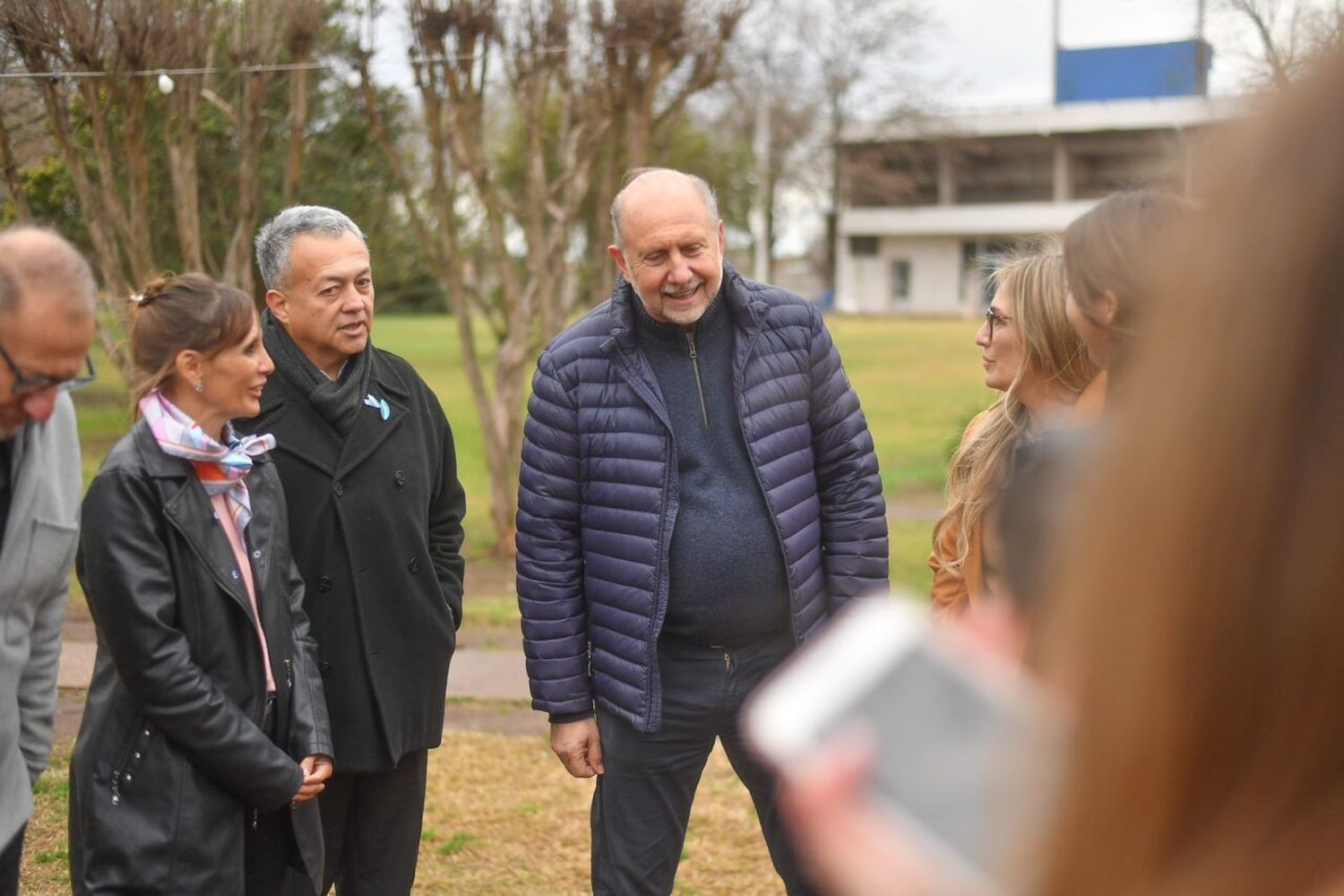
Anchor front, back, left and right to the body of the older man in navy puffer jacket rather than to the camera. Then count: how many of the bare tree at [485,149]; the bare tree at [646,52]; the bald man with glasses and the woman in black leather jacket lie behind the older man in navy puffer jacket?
2

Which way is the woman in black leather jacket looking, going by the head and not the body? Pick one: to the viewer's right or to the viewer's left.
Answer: to the viewer's right

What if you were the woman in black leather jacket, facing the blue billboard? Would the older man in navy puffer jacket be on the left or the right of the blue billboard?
right

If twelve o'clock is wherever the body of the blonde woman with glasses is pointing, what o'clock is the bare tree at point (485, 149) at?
The bare tree is roughly at 2 o'clock from the blonde woman with glasses.

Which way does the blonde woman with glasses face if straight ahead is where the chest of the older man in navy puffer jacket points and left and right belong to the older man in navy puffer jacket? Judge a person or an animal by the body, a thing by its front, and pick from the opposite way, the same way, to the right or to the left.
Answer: to the right

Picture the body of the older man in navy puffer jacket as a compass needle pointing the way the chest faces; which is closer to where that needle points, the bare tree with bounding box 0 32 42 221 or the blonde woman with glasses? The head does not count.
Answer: the blonde woman with glasses

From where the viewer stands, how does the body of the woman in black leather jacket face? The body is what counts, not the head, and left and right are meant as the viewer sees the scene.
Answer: facing the viewer and to the right of the viewer

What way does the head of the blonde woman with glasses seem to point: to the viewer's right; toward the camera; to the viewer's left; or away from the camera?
to the viewer's left

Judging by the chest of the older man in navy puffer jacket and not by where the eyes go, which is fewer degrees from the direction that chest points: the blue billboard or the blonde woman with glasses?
the blonde woman with glasses

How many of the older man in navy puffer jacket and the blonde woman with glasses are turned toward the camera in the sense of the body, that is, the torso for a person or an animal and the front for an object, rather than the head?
1

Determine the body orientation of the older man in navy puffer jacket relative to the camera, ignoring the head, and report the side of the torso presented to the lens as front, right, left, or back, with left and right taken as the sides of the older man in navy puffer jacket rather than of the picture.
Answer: front

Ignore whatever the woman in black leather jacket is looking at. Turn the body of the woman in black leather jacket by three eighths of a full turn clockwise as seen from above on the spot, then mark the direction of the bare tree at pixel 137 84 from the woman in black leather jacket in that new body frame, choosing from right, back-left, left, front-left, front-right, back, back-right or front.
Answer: right

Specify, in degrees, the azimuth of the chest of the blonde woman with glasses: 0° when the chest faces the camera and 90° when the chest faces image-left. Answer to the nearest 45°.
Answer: approximately 90°

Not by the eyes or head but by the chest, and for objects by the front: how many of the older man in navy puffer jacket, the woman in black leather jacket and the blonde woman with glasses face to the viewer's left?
1
